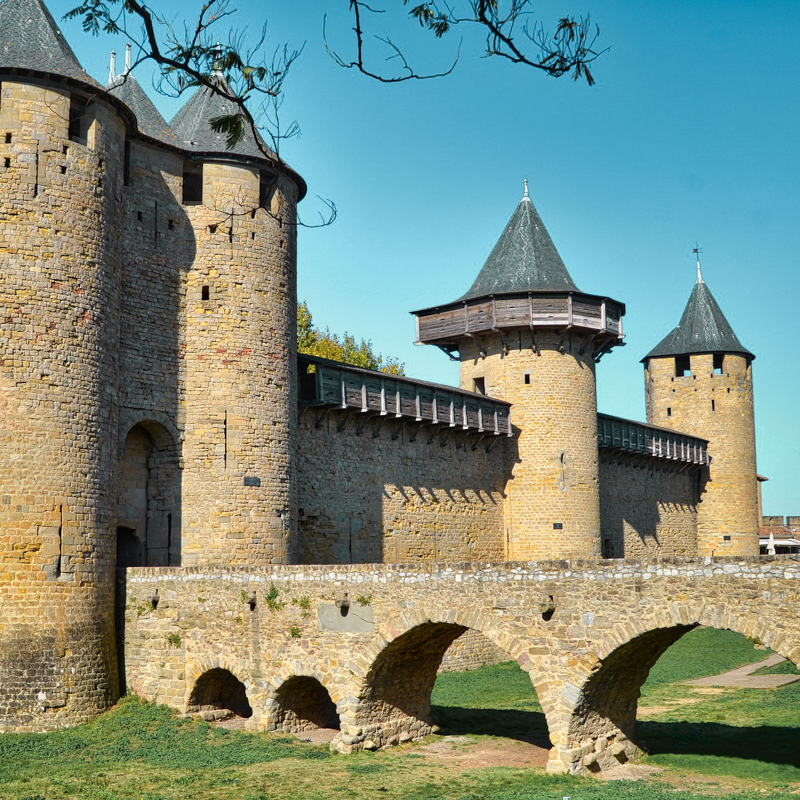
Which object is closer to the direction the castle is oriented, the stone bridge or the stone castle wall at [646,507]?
the stone bridge

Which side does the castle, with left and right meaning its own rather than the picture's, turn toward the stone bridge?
front

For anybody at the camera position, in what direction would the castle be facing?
facing the viewer and to the right of the viewer

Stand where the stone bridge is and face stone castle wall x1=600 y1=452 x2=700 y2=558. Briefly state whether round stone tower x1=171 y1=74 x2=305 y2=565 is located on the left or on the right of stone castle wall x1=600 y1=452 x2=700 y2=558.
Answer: left

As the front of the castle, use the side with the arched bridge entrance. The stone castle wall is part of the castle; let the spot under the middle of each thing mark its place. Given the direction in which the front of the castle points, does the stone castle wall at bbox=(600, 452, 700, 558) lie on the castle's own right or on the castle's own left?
on the castle's own left

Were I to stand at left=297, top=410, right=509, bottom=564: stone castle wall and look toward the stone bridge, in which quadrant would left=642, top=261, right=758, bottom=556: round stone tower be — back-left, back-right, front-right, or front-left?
back-left

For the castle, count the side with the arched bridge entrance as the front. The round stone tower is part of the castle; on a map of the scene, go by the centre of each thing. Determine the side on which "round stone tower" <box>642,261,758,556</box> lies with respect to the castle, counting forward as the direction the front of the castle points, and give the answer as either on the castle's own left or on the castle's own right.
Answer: on the castle's own left
